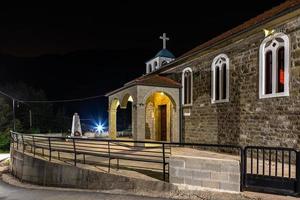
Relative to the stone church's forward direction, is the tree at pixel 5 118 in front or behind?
in front

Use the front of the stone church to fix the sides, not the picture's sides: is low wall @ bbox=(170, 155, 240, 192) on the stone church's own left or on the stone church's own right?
on the stone church's own left
